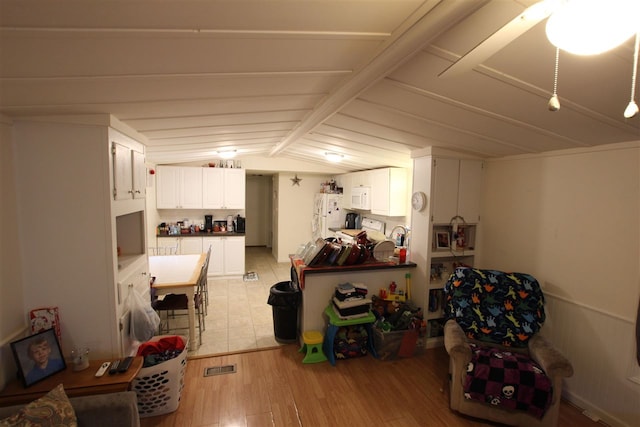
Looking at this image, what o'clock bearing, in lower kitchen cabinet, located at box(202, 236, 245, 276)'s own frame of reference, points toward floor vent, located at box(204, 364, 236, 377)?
The floor vent is roughly at 12 o'clock from the lower kitchen cabinet.

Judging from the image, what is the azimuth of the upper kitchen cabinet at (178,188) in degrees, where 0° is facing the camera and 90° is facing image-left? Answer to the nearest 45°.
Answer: approximately 0°

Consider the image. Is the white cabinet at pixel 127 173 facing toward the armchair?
yes

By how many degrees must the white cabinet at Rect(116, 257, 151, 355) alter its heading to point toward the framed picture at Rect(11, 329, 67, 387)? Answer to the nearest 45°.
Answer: approximately 90° to its right

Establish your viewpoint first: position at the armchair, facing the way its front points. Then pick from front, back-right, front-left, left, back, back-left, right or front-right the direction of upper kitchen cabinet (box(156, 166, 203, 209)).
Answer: right

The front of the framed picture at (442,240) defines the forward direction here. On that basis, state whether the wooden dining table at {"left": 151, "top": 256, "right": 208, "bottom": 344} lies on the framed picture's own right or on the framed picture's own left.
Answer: on the framed picture's own right

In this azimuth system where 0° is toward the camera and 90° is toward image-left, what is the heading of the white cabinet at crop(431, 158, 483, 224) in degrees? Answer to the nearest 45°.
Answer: approximately 0°

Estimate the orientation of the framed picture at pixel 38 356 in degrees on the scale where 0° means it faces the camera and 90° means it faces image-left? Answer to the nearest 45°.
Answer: approximately 315°

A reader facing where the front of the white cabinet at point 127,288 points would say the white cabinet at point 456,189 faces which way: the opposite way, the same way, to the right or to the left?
to the right

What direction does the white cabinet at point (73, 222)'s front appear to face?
to the viewer's right

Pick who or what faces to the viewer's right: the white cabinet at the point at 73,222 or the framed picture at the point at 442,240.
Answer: the white cabinet
